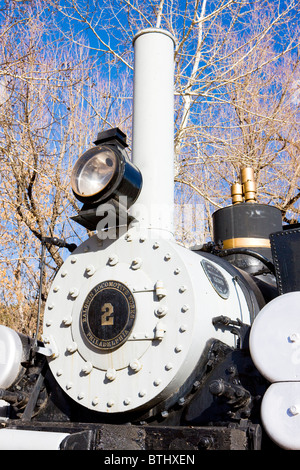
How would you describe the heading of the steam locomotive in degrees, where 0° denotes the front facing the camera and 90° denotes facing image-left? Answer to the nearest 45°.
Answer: approximately 45°
